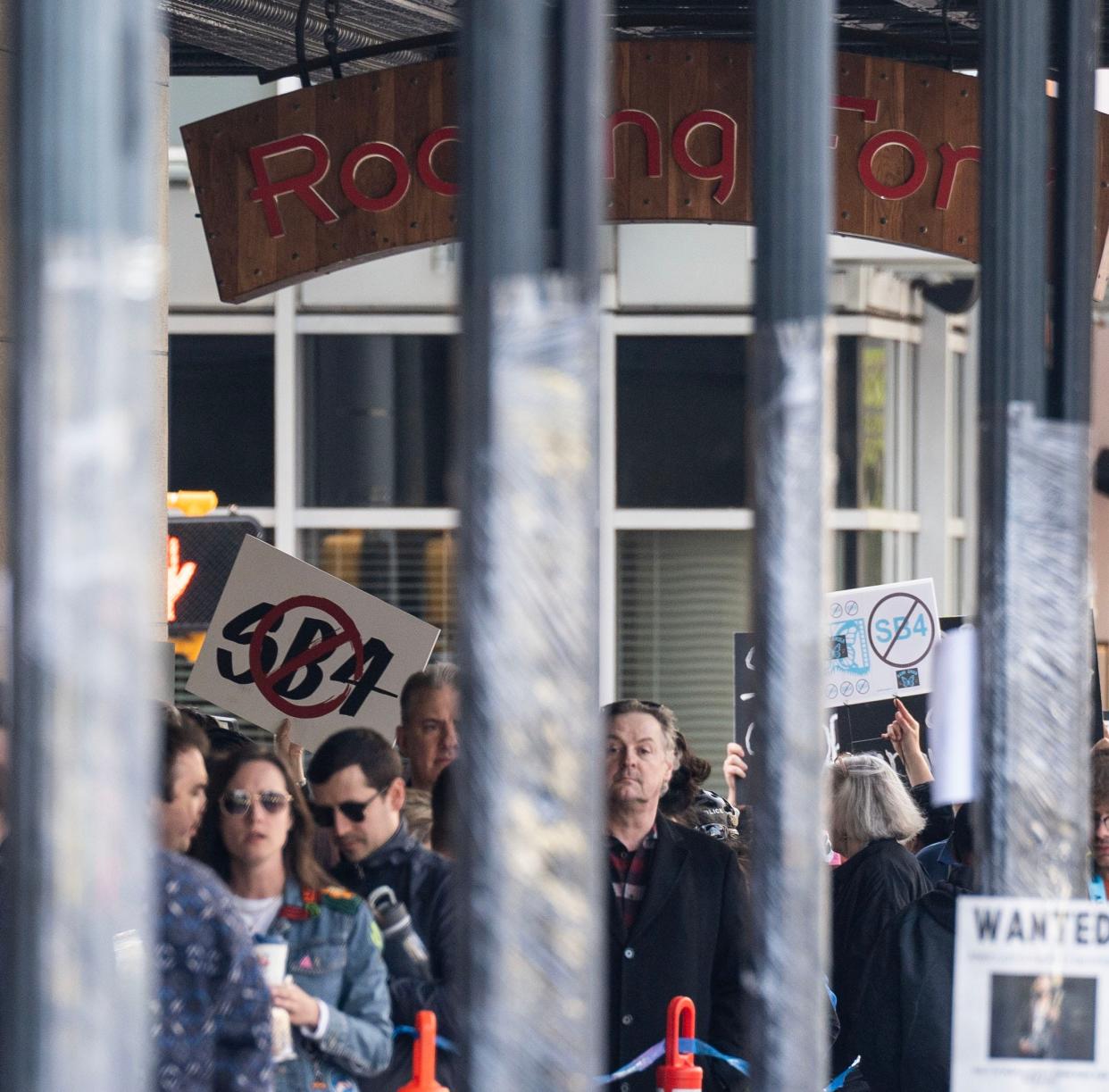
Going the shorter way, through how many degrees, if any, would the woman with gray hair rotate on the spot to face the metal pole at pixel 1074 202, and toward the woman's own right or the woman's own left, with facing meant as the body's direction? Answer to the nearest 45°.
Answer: approximately 135° to the woman's own left

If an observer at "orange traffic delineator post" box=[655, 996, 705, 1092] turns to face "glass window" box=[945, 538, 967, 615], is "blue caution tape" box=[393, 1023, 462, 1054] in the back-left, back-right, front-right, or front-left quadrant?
back-left

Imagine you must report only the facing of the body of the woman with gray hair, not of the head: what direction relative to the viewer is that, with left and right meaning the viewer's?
facing away from the viewer and to the left of the viewer

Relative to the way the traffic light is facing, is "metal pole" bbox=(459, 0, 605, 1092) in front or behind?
in front

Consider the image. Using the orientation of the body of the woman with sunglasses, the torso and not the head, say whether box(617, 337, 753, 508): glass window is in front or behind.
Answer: behind

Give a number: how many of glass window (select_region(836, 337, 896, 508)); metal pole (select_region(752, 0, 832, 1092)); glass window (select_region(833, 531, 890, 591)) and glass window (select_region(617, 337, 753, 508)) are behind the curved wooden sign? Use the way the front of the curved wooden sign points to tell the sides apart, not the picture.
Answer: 3

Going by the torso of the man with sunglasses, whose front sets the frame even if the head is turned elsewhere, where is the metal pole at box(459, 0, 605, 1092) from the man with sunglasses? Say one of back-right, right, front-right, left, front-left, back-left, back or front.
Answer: front-left

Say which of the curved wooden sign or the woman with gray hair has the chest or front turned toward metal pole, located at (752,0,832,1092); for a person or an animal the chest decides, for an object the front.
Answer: the curved wooden sign

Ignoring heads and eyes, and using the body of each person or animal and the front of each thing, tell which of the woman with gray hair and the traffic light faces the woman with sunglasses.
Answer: the traffic light

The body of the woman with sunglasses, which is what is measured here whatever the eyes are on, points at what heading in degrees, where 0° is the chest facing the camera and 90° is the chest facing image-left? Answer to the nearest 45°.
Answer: approximately 0°

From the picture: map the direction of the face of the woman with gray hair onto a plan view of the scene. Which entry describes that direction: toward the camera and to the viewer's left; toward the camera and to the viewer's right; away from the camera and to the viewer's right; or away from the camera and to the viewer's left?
away from the camera and to the viewer's left
